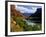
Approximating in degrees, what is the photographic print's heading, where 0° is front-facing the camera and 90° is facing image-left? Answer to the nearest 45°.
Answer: approximately 315°
